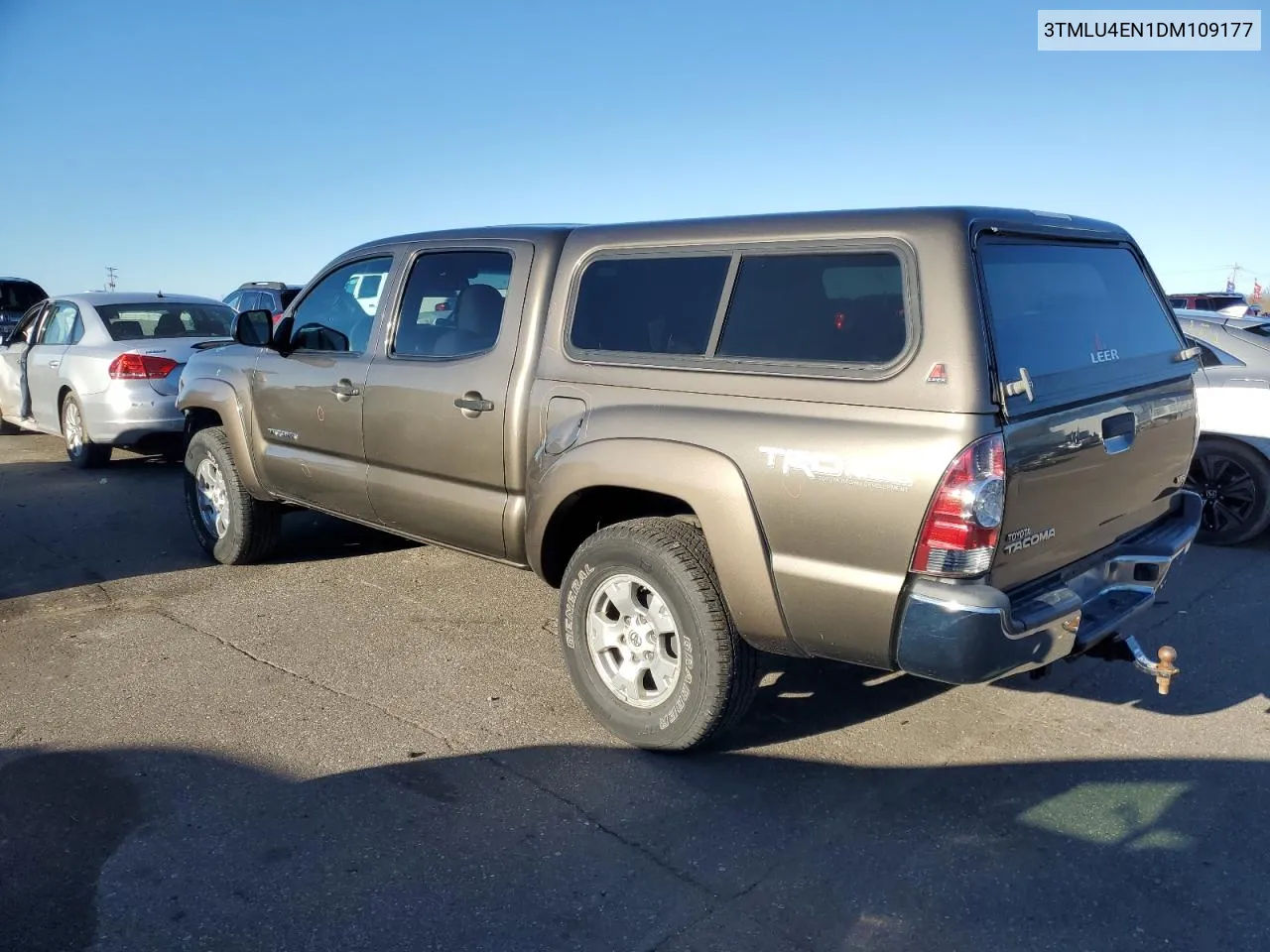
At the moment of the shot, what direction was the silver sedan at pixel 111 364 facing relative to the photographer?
facing away from the viewer and to the left of the viewer

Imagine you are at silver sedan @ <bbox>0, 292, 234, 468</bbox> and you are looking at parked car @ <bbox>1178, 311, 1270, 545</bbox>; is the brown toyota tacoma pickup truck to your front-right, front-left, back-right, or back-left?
front-right

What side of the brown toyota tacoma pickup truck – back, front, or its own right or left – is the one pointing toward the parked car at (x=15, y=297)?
front

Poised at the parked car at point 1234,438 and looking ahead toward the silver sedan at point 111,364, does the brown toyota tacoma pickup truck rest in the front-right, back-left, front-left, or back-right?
front-left

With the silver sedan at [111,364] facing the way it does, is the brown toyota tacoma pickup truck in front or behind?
behind

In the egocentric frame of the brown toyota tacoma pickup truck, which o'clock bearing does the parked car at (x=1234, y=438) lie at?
The parked car is roughly at 3 o'clock from the brown toyota tacoma pickup truck.

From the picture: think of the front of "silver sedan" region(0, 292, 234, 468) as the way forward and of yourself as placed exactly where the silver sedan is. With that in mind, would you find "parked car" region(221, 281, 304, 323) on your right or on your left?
on your right

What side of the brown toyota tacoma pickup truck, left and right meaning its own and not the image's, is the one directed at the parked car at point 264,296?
front

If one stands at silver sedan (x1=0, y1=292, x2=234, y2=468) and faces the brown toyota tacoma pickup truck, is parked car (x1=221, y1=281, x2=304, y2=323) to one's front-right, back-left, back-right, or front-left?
back-left

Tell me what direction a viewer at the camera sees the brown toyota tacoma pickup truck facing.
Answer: facing away from the viewer and to the left of the viewer

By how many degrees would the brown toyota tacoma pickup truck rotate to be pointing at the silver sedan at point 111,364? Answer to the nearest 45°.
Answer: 0° — it already faces it

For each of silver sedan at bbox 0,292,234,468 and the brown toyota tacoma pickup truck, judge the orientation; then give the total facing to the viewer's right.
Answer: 0
